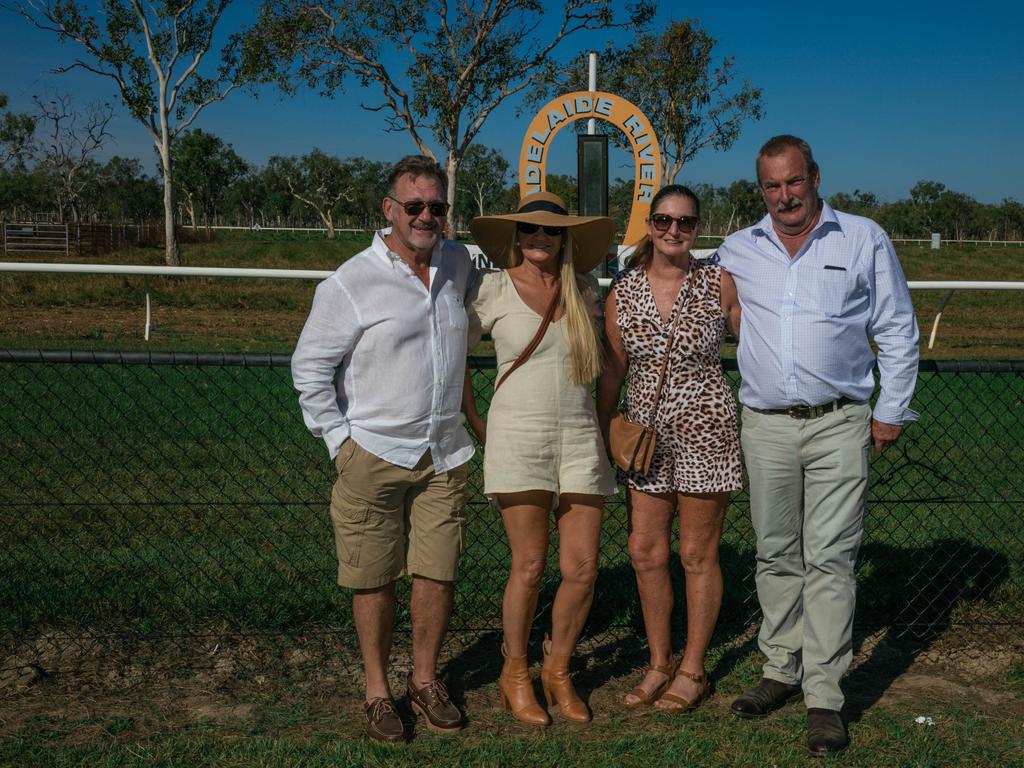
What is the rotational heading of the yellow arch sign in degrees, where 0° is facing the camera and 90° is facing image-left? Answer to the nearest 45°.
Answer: approximately 0°

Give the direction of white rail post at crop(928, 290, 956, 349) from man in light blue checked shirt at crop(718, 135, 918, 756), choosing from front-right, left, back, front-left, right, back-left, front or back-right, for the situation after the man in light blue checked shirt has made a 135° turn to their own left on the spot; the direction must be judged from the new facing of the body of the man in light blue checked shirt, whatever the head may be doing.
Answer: front-left

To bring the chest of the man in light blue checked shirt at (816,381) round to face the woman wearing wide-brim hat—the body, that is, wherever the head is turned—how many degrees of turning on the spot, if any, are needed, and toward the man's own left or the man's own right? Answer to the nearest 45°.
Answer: approximately 90° to the man's own right

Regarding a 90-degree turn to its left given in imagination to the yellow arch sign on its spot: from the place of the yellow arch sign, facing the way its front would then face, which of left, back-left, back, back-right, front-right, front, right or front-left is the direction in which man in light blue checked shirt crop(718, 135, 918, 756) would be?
right

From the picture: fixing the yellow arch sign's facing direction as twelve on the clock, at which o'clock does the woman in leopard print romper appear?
The woman in leopard print romper is roughly at 12 o'clock from the yellow arch sign.

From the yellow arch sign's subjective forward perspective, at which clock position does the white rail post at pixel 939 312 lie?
The white rail post is roughly at 9 o'clock from the yellow arch sign.

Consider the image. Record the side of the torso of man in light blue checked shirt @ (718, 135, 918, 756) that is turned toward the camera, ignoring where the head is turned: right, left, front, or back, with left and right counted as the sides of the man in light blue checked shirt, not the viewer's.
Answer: front

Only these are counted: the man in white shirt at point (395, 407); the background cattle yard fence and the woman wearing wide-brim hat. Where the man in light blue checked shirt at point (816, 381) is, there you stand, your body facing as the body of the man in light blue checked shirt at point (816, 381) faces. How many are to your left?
0

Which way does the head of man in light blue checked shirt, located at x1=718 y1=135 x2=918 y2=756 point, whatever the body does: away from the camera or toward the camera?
toward the camera

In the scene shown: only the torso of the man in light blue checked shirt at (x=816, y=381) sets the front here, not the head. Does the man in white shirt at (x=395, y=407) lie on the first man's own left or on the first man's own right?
on the first man's own right

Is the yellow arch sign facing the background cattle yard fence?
no

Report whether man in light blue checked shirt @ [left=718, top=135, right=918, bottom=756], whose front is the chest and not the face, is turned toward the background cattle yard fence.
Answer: no

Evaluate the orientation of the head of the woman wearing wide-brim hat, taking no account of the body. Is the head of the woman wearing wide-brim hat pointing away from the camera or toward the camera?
toward the camera

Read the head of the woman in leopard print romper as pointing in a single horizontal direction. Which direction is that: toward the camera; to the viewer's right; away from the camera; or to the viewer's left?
toward the camera

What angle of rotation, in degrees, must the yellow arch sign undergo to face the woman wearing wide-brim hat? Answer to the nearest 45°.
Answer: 0° — it already faces them
